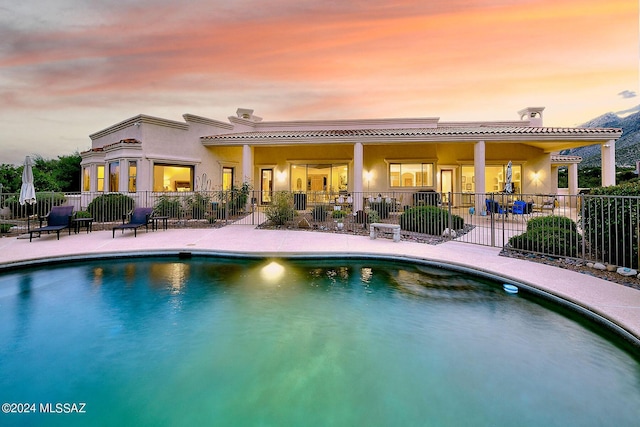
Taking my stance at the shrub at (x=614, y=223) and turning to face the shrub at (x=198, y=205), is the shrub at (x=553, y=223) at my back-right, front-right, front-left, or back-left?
front-right

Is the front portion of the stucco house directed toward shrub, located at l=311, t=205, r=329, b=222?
yes

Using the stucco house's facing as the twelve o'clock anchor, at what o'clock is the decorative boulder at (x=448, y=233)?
The decorative boulder is roughly at 11 o'clock from the stucco house.

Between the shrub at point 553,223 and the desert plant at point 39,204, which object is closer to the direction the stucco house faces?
the shrub

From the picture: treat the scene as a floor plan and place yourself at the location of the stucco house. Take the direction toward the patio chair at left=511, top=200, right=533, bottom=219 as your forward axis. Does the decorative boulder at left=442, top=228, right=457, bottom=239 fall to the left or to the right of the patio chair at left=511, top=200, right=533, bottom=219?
right

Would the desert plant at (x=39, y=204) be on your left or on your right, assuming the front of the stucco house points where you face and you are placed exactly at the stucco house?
on your right

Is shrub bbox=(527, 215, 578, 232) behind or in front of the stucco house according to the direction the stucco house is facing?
in front

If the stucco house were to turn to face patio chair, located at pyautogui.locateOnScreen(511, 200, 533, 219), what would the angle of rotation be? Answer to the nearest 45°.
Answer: approximately 45° to its left

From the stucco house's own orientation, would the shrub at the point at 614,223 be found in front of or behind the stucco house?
in front

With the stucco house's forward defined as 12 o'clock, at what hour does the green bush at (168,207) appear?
The green bush is roughly at 2 o'clock from the stucco house.

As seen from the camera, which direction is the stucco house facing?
toward the camera

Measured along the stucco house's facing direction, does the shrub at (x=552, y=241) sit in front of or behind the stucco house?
in front

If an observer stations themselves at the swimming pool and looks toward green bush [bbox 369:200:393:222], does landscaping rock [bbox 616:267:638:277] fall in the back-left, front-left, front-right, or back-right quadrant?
front-right
